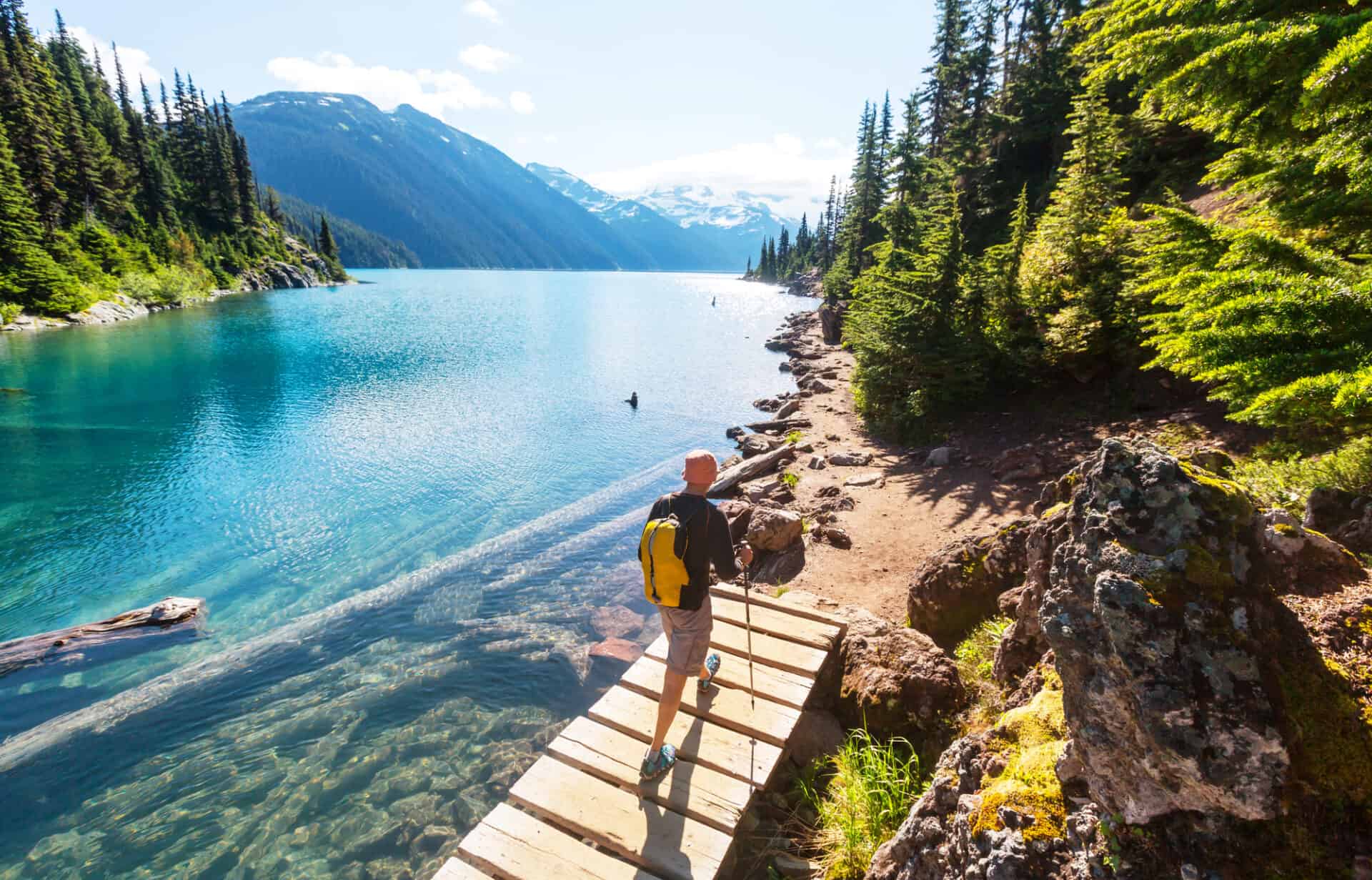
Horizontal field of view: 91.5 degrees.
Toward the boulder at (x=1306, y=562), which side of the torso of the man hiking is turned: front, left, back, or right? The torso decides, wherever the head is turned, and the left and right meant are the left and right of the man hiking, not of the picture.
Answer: right

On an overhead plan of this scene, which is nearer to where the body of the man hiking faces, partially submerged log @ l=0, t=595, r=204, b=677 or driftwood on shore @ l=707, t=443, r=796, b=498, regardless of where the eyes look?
the driftwood on shore

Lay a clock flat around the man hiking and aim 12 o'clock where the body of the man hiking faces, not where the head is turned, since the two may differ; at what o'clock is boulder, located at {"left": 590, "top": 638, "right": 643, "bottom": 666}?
The boulder is roughly at 10 o'clock from the man hiking.

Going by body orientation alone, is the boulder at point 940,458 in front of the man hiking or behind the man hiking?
in front

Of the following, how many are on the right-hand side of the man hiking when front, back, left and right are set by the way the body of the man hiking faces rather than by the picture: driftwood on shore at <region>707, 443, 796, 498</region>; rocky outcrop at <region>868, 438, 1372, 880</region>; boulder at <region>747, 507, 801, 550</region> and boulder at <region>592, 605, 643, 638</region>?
1

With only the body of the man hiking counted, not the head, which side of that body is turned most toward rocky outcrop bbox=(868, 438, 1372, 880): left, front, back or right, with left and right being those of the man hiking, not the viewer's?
right

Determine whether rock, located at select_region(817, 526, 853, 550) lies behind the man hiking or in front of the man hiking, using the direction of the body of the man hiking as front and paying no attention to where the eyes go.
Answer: in front

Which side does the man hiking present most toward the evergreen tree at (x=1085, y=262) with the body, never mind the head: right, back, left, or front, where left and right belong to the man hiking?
front

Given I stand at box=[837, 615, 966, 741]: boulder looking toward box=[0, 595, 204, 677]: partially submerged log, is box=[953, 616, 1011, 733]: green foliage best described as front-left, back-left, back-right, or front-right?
back-right

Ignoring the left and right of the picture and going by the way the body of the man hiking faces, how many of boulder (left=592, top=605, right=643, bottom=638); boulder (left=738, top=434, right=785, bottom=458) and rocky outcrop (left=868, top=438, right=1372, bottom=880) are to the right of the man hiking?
1

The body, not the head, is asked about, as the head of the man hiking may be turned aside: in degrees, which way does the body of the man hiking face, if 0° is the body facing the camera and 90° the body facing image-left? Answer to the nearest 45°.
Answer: approximately 225°
